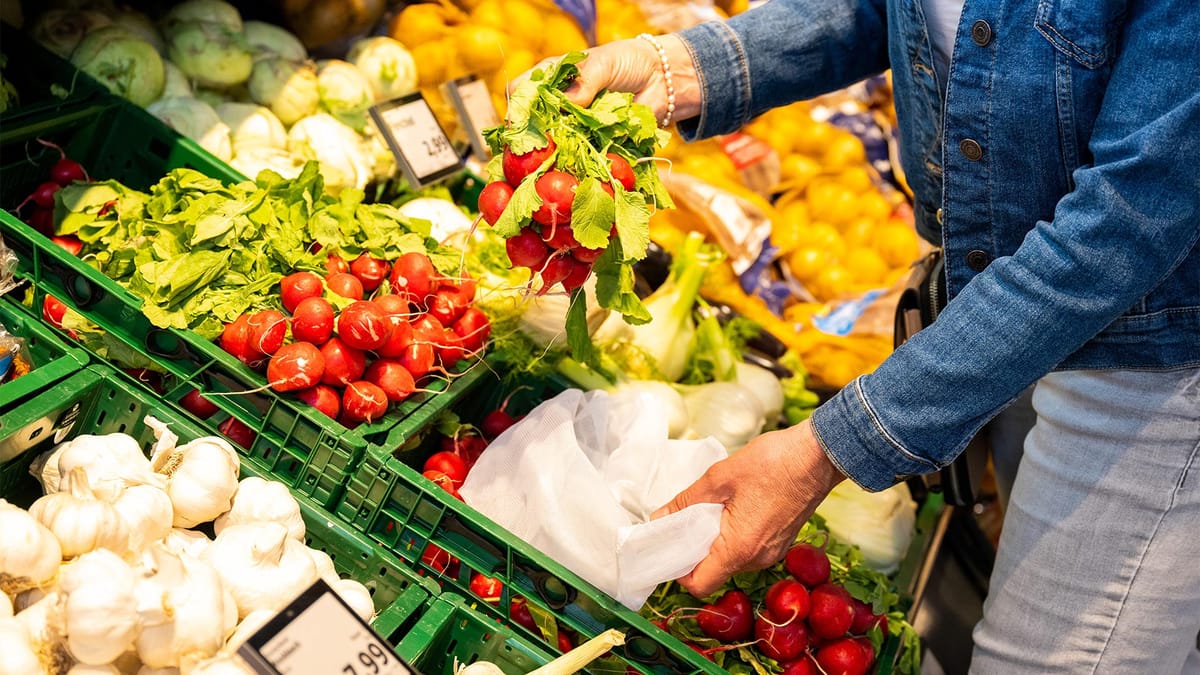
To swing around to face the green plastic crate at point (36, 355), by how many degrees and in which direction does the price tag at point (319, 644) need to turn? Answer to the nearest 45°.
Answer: approximately 135° to its right

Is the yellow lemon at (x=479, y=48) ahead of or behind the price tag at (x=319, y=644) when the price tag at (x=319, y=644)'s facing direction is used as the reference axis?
behind

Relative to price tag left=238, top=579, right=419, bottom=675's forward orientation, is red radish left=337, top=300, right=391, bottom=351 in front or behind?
behind

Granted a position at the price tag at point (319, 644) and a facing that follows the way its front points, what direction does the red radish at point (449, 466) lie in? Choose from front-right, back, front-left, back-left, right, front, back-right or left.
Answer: back

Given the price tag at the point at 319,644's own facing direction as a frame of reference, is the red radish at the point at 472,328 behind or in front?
behind

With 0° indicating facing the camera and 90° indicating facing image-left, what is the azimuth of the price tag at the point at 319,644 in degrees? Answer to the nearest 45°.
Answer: approximately 0°

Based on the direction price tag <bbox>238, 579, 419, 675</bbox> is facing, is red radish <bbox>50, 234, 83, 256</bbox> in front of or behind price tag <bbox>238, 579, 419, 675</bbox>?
behind

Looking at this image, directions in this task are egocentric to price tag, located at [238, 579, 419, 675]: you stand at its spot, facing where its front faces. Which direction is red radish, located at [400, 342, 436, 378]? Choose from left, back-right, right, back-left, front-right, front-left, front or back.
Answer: back

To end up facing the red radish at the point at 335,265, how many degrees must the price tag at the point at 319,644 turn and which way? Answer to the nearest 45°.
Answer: approximately 180°

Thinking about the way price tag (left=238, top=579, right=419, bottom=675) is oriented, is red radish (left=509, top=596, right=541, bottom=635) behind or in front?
behind

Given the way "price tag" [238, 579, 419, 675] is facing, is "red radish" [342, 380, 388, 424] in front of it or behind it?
behind

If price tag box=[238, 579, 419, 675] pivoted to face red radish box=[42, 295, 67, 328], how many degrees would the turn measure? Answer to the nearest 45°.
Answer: approximately 135° to its right
